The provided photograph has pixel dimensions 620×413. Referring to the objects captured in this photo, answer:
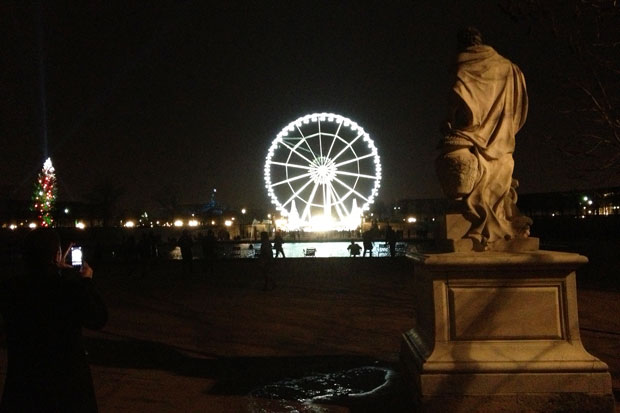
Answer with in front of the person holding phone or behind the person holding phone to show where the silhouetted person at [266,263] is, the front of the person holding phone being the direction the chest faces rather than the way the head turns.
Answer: in front

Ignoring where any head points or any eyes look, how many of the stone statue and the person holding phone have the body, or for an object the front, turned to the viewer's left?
0

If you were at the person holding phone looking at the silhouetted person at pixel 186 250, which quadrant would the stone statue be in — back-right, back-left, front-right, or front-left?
front-right

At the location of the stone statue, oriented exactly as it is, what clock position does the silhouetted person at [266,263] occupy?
The silhouetted person is roughly at 11 o'clock from the stone statue.

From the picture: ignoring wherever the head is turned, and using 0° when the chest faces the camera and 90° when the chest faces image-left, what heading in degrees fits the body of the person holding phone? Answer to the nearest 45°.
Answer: approximately 225°

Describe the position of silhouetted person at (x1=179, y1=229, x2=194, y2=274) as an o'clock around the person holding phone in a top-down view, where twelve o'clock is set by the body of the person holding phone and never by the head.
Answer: The silhouetted person is roughly at 11 o'clock from the person holding phone.

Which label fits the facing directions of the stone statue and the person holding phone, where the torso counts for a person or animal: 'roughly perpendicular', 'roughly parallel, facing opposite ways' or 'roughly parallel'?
roughly parallel

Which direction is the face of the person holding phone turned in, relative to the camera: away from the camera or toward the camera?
away from the camera

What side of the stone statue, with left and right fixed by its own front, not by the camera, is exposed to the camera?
back

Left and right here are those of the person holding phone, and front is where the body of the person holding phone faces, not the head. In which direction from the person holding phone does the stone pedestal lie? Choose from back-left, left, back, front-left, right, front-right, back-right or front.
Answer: front-right
